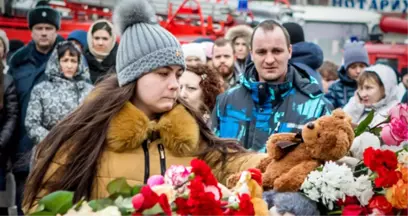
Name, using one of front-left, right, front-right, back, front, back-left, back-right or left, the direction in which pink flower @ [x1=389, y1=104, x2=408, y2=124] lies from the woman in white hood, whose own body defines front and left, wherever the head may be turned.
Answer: front-left

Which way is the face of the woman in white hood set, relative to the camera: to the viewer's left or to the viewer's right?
to the viewer's left

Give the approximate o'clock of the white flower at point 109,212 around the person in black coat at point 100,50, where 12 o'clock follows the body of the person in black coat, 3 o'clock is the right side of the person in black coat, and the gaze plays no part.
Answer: The white flower is roughly at 12 o'clock from the person in black coat.

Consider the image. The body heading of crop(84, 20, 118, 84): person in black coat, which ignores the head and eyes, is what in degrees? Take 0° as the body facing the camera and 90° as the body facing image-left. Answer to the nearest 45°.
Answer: approximately 0°

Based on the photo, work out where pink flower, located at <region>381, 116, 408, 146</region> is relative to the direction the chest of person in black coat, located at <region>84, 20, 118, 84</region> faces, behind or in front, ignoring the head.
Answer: in front

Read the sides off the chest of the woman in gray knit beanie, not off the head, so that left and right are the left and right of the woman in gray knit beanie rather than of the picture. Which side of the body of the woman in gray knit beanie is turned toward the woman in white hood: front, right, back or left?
left

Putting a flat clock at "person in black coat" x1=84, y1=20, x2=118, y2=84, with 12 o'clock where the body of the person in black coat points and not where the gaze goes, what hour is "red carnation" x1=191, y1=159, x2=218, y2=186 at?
The red carnation is roughly at 12 o'clock from the person in black coat.

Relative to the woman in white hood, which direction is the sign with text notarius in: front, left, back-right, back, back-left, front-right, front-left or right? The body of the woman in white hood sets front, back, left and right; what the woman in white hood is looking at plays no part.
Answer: back-right
